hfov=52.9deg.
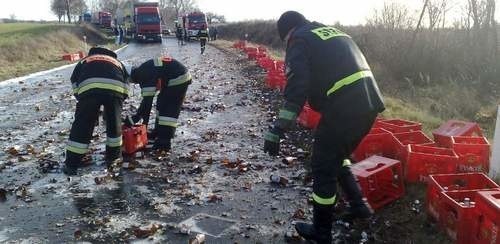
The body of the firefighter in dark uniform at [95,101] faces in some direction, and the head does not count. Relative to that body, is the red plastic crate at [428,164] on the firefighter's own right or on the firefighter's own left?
on the firefighter's own right

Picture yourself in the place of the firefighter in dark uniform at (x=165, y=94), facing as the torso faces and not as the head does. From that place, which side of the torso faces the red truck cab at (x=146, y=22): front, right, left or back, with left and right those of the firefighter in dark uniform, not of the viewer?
right

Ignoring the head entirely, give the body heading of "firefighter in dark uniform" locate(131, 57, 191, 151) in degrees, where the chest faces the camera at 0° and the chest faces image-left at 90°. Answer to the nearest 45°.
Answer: approximately 90°

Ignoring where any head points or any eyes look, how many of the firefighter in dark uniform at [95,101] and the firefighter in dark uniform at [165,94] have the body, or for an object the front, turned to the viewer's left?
1

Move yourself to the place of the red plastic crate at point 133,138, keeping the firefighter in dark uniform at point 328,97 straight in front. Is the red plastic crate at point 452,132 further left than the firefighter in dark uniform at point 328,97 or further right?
left

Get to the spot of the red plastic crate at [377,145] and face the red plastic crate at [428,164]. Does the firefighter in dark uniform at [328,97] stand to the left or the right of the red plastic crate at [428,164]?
right

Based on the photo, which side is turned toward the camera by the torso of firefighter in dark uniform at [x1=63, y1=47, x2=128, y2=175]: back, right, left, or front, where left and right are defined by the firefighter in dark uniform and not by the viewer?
back
